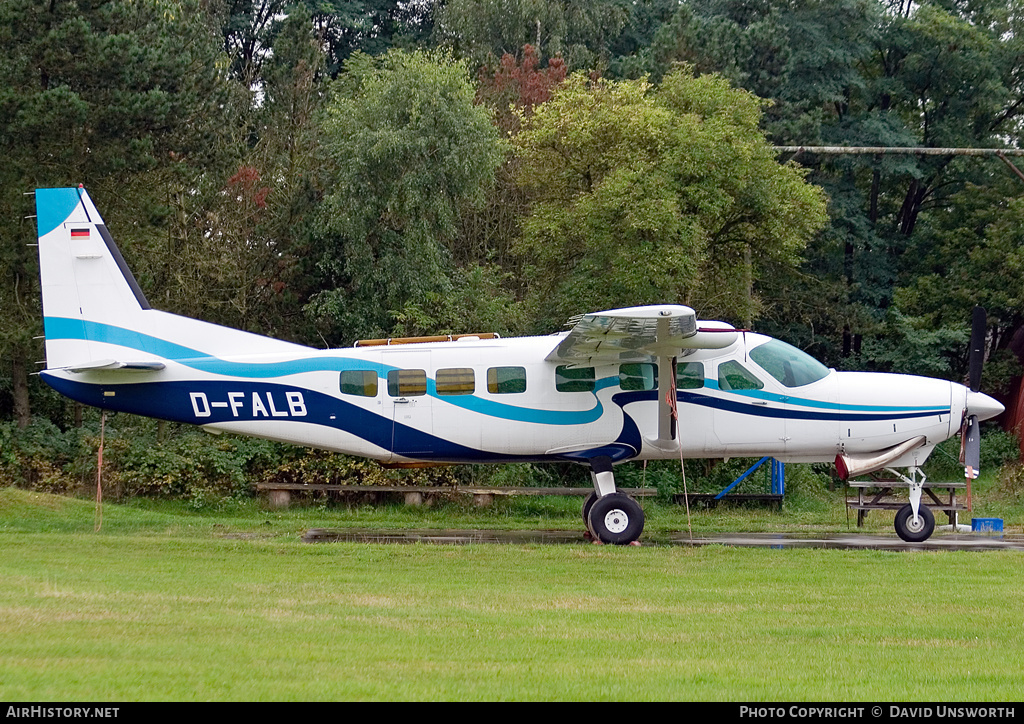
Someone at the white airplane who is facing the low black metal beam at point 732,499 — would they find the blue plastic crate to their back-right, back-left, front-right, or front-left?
front-right

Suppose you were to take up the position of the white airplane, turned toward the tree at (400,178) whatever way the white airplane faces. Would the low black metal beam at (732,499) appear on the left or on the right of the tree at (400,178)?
right

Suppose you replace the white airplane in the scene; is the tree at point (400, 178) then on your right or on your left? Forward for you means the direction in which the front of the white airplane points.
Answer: on your left

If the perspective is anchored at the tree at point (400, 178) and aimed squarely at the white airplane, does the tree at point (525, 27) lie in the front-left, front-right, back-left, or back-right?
back-left

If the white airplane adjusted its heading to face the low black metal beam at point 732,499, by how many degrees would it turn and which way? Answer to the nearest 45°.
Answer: approximately 45° to its left

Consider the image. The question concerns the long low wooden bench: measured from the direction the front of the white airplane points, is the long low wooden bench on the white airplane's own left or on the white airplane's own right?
on the white airplane's own left

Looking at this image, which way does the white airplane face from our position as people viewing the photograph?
facing to the right of the viewer

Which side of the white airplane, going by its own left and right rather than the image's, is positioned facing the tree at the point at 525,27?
left

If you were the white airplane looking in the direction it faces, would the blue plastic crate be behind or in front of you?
in front
